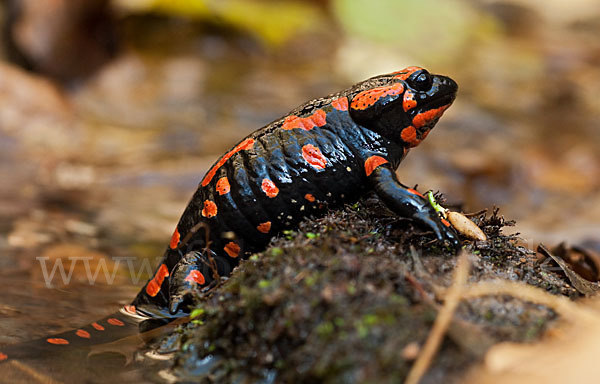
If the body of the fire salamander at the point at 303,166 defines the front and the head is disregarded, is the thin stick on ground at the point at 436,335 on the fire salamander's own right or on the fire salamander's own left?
on the fire salamander's own right

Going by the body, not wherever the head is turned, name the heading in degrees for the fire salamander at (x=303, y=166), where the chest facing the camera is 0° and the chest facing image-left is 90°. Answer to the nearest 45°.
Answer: approximately 270°
